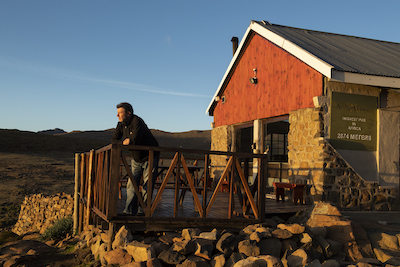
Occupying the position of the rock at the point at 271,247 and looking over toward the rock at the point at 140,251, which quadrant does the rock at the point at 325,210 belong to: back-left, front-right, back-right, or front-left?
back-right

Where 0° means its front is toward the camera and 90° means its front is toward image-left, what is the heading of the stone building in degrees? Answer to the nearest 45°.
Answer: approximately 45°
